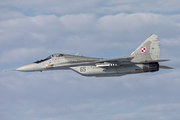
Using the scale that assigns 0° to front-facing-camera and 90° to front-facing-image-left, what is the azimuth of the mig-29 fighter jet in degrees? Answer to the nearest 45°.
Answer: approximately 90°
